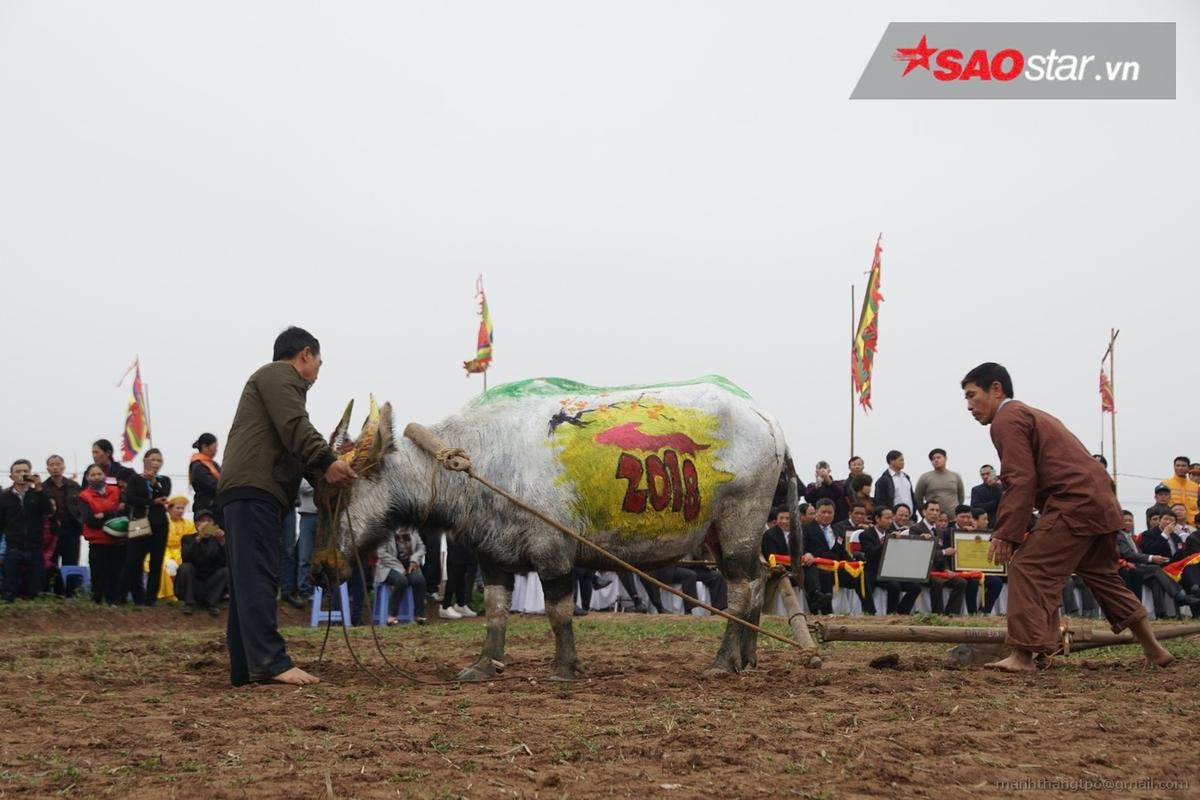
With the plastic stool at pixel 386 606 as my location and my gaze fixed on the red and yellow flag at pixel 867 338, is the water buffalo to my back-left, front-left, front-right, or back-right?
back-right

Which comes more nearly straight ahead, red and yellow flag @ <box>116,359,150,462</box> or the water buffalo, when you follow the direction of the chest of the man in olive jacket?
the water buffalo

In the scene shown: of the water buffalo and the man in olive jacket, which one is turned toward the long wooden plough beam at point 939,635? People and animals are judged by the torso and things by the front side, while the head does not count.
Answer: the man in olive jacket

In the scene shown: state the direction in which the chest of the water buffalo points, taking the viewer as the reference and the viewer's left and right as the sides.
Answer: facing to the left of the viewer

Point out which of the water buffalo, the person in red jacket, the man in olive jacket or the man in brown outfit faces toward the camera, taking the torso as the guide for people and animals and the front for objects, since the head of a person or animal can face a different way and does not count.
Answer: the person in red jacket

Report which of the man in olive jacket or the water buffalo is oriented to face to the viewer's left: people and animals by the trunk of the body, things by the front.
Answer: the water buffalo

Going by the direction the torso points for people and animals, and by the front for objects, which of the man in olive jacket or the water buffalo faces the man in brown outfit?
the man in olive jacket

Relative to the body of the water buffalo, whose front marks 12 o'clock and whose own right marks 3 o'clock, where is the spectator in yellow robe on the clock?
The spectator in yellow robe is roughly at 2 o'clock from the water buffalo.

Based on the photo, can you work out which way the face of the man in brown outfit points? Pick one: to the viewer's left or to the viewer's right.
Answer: to the viewer's left

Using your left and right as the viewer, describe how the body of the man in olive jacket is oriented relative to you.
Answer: facing to the right of the viewer
